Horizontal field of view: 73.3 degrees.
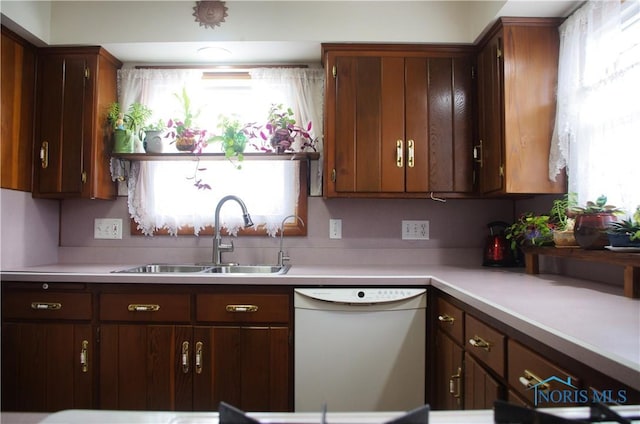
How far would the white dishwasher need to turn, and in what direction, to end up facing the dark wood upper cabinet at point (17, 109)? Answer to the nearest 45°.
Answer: approximately 90° to its right

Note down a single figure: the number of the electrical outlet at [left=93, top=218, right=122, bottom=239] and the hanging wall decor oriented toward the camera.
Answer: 2

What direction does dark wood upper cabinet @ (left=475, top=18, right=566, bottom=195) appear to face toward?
to the viewer's left

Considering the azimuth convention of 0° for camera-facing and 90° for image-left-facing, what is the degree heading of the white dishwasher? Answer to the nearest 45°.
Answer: approximately 0°

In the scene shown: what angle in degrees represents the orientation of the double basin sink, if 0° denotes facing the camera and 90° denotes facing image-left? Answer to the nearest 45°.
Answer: approximately 0°

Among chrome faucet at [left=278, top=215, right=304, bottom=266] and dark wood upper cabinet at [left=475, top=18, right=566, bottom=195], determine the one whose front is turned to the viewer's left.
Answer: the dark wood upper cabinet
